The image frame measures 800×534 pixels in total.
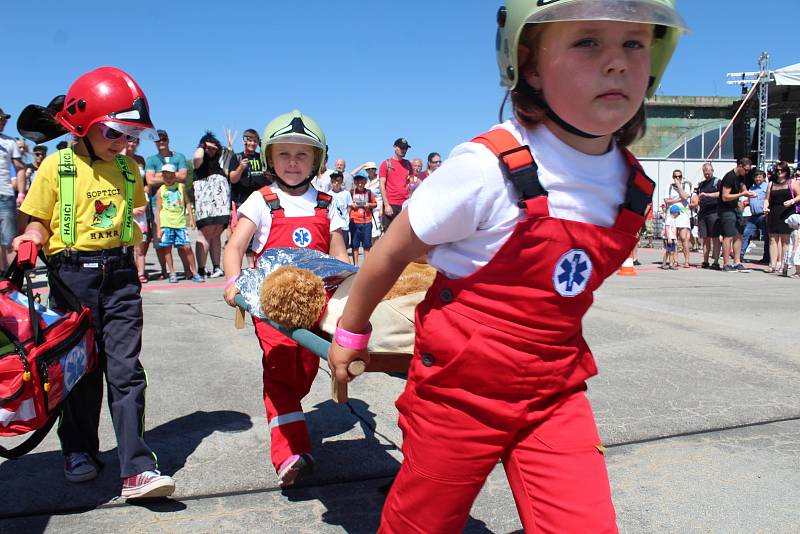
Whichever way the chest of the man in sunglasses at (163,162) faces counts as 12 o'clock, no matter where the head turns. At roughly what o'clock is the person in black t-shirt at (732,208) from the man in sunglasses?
The person in black t-shirt is roughly at 9 o'clock from the man in sunglasses.

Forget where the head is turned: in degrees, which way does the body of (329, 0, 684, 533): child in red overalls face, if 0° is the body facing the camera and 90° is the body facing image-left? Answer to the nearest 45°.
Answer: approximately 315°

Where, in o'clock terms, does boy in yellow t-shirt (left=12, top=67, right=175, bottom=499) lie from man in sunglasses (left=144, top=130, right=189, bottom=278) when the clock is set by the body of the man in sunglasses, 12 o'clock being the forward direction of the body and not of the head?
The boy in yellow t-shirt is roughly at 12 o'clock from the man in sunglasses.

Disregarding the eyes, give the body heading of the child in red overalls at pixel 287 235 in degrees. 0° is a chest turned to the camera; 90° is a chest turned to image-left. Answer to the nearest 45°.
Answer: approximately 0°

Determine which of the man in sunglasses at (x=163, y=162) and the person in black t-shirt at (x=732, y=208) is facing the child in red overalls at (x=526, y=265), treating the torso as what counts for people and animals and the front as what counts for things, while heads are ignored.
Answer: the man in sunglasses

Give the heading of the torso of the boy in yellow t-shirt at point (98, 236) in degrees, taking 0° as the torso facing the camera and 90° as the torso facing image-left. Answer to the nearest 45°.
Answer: approximately 315°
